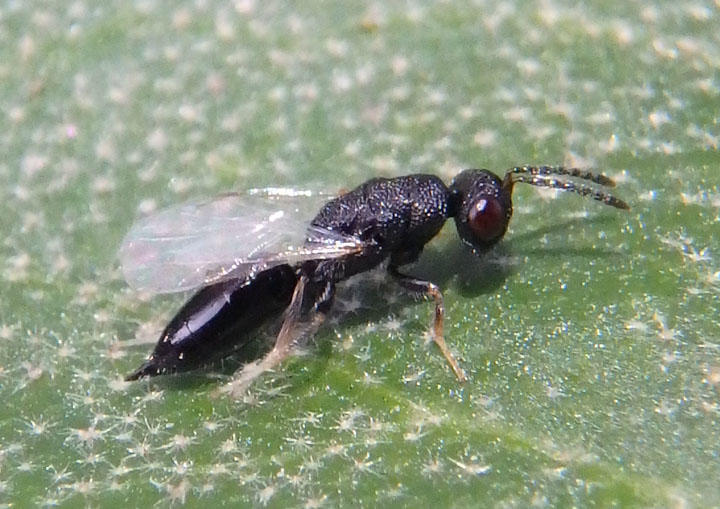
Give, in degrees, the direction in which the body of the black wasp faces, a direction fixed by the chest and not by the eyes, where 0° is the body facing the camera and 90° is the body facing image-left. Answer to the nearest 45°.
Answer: approximately 270°
